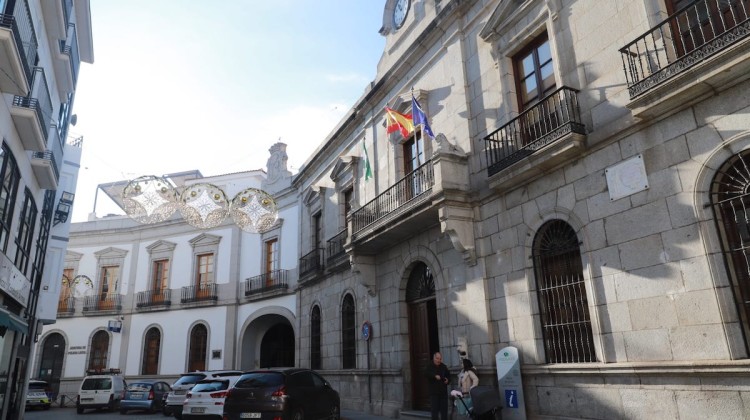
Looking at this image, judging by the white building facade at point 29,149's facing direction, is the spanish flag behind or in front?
in front

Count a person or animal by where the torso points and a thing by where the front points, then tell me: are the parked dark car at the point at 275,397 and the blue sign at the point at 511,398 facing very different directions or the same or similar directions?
very different directions

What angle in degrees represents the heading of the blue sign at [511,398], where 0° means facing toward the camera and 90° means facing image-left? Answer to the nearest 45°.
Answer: approximately 0°

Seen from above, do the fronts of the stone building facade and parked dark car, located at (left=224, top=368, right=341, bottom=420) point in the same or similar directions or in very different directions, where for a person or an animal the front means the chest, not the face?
very different directions

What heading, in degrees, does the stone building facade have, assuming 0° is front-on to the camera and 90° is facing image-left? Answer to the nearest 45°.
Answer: approximately 45°

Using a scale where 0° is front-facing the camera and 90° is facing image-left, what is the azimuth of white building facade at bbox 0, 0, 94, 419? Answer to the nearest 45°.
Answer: approximately 270°

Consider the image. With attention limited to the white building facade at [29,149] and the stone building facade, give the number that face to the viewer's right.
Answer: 1

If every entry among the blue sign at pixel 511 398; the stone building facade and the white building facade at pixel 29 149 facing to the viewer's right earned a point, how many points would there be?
1

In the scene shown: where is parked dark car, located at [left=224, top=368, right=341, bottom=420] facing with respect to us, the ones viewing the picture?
facing away from the viewer and to the right of the viewer

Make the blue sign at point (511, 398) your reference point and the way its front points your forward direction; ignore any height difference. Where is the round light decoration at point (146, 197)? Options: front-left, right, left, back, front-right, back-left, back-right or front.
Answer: right

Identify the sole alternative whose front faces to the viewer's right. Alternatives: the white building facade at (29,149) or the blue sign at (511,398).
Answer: the white building facade

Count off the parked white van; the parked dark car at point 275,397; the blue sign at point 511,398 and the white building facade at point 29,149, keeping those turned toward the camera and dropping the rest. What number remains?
1

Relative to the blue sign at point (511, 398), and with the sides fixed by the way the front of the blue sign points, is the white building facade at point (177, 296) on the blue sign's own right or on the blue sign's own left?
on the blue sign's own right
